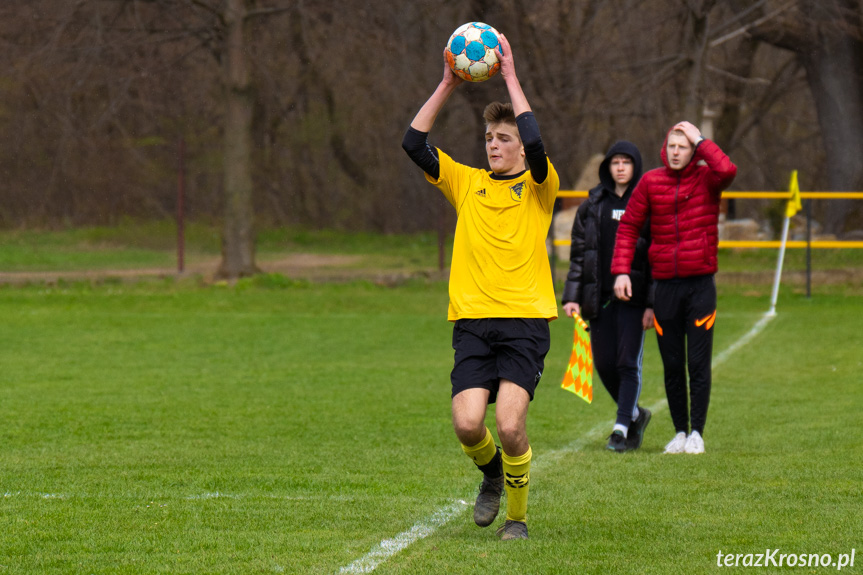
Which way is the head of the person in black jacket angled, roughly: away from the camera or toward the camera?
toward the camera

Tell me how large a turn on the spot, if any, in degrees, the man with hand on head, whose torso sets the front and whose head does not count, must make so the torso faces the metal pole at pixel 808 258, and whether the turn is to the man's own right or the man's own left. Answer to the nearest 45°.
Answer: approximately 180°

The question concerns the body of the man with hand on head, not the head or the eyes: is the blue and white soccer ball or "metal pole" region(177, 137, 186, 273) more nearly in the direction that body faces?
the blue and white soccer ball

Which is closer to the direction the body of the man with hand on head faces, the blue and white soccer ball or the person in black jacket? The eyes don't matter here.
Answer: the blue and white soccer ball

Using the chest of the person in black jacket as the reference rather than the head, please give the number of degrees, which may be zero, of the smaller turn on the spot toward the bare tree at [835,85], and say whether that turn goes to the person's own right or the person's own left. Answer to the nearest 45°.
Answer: approximately 180°

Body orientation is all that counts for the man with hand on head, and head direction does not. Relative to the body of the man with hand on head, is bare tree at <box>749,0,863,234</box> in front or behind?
behind

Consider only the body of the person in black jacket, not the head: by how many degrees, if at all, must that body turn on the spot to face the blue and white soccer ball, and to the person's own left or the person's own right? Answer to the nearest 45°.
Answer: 0° — they already face it

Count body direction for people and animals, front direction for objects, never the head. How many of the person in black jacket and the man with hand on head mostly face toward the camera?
2

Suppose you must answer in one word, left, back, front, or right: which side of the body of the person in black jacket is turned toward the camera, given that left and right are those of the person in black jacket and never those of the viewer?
front

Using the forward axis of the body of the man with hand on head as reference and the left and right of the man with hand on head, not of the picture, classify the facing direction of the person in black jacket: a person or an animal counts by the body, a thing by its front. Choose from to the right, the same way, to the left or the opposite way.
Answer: the same way

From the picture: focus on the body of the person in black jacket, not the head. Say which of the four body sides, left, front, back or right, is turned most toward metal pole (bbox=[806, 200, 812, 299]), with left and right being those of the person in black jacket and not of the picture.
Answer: back

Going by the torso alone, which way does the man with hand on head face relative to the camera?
toward the camera

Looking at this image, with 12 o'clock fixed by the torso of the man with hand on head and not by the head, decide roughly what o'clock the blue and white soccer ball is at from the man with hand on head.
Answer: The blue and white soccer ball is roughly at 1 o'clock from the man with hand on head.

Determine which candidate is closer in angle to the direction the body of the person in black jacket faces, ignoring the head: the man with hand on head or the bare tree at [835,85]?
the man with hand on head

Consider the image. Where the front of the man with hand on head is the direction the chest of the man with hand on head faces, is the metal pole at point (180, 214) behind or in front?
behind
